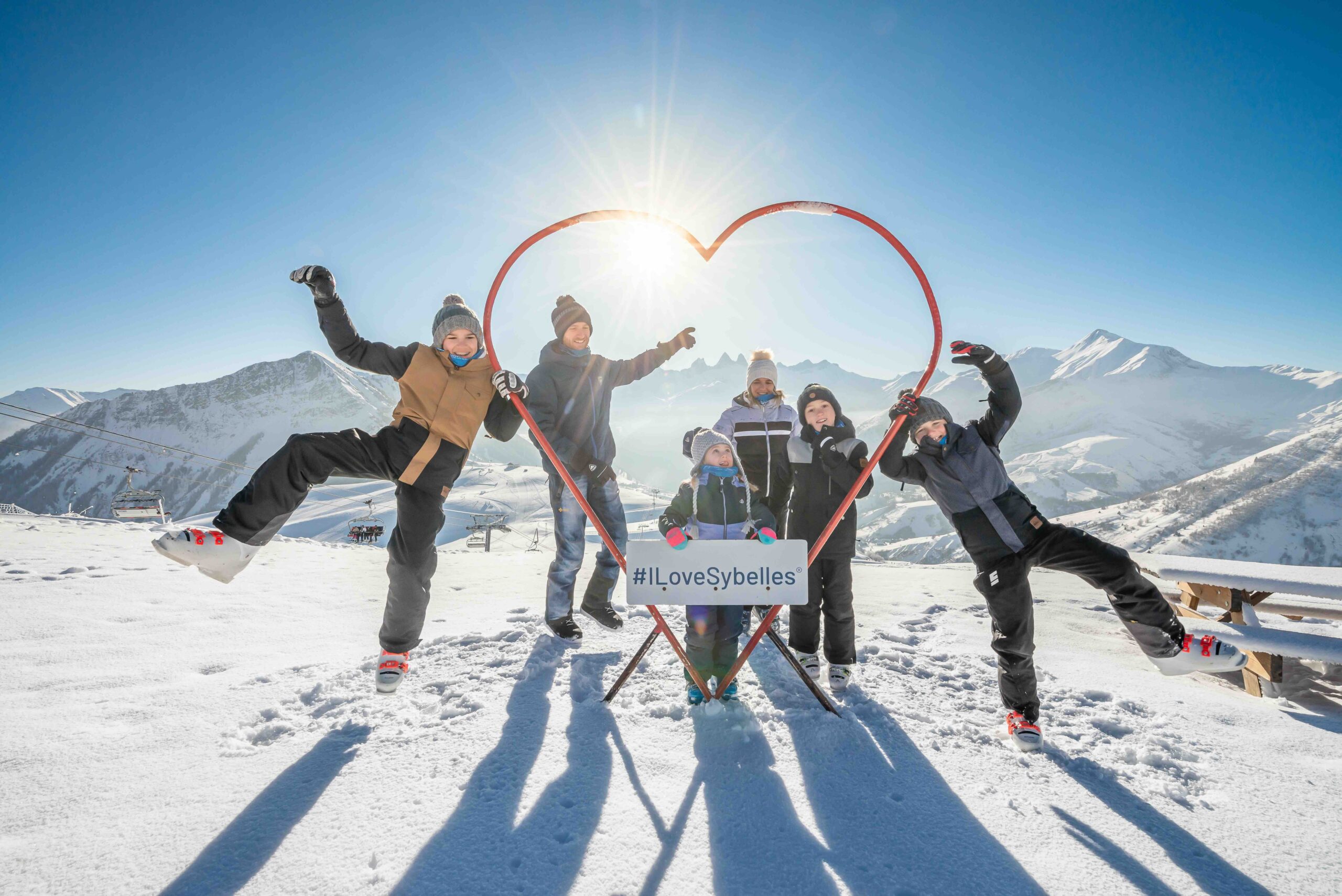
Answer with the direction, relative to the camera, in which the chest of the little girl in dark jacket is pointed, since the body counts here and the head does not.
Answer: toward the camera

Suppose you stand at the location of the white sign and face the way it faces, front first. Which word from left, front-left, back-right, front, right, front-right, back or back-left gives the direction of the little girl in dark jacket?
back

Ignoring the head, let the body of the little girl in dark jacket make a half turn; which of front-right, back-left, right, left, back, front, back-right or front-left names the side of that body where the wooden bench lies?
right

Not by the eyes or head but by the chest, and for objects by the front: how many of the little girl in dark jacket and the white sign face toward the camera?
2

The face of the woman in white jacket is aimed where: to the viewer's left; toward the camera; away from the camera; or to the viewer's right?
toward the camera

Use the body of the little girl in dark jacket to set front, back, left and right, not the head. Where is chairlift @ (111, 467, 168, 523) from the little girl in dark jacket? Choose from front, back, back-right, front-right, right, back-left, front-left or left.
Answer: back-right

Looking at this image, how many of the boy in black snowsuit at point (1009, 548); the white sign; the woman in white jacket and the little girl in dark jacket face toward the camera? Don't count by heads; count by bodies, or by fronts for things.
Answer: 4

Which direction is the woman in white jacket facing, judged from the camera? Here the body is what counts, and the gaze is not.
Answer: toward the camera

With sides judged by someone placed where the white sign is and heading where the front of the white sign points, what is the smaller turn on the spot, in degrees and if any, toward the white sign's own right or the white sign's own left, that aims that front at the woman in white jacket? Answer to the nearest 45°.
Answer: approximately 180°

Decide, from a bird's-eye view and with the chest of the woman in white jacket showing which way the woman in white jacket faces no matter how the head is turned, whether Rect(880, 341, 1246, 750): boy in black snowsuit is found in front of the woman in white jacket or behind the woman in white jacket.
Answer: in front

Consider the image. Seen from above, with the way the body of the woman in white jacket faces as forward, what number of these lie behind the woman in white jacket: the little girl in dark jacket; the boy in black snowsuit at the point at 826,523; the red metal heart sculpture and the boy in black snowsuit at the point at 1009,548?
0

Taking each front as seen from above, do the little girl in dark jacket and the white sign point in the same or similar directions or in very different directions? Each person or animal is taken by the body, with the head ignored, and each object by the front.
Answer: same or similar directions

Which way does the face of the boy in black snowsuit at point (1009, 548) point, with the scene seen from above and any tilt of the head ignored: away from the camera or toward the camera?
toward the camera

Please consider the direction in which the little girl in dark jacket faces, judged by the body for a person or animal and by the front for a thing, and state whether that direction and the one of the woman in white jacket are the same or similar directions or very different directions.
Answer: same or similar directions

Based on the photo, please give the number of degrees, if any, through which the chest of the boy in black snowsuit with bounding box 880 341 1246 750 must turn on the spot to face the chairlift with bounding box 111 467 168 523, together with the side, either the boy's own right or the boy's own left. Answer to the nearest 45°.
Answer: approximately 90° to the boy's own right

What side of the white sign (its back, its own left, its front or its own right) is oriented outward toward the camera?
front
